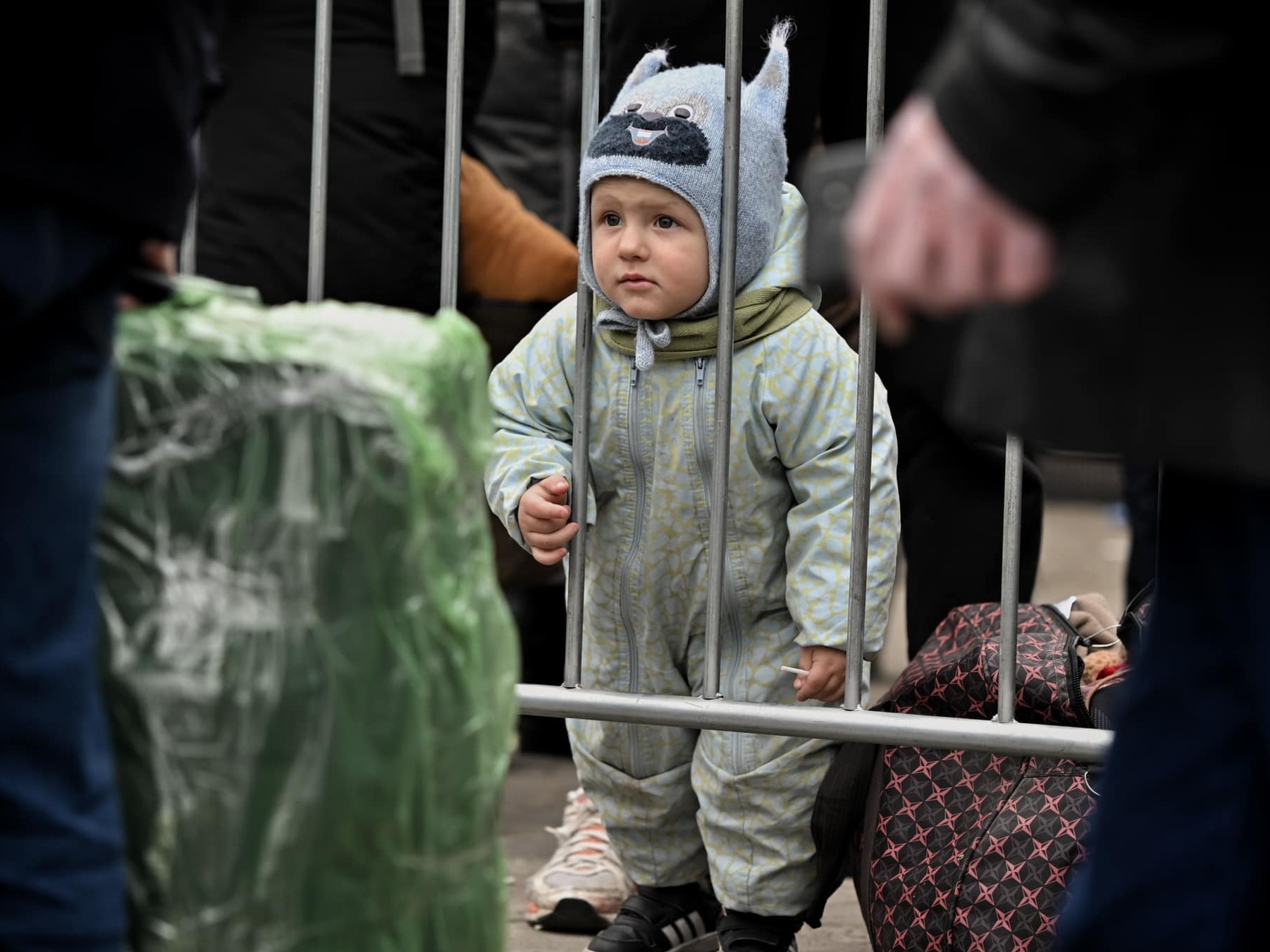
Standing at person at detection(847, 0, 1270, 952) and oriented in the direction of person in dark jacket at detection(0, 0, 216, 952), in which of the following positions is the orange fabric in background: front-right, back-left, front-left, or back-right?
front-right

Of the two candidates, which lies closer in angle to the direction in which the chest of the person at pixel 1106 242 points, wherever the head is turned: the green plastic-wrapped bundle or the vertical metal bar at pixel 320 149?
the green plastic-wrapped bundle

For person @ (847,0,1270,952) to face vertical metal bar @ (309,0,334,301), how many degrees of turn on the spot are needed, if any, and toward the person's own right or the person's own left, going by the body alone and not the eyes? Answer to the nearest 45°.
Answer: approximately 45° to the person's own right

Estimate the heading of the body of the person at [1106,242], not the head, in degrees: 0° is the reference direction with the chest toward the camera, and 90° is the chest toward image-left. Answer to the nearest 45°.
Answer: approximately 90°

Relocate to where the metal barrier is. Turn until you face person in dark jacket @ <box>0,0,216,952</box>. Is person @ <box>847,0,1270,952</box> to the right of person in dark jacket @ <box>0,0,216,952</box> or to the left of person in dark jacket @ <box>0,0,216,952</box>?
left

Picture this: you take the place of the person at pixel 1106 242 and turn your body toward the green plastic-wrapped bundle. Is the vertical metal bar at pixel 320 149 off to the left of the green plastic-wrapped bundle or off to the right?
right

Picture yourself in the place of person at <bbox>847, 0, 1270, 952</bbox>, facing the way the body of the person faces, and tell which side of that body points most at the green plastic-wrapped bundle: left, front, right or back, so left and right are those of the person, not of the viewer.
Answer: front

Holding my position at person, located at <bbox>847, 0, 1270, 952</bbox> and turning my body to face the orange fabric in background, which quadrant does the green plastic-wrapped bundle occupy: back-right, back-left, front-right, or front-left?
front-left

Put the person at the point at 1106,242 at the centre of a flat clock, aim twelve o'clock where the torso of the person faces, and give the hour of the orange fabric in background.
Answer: The orange fabric in background is roughly at 2 o'clock from the person.

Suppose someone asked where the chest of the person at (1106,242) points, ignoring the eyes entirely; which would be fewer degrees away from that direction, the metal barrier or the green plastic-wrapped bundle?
the green plastic-wrapped bundle
